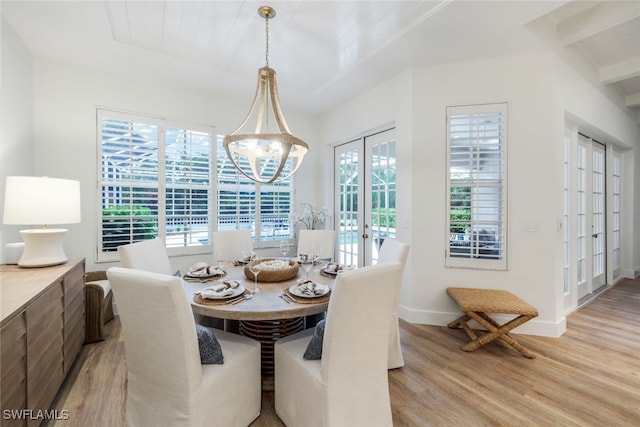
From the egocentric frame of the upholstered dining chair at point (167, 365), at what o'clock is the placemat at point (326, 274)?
The placemat is roughly at 1 o'clock from the upholstered dining chair.

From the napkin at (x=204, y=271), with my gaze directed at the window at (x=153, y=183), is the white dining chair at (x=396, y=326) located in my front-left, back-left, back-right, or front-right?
back-right

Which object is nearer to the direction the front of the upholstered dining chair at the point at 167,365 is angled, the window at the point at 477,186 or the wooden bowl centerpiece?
the wooden bowl centerpiece

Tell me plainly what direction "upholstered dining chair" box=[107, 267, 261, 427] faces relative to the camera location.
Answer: facing away from the viewer and to the right of the viewer

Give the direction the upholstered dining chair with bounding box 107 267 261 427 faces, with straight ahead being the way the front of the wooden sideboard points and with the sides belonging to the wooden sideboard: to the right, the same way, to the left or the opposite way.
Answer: to the left

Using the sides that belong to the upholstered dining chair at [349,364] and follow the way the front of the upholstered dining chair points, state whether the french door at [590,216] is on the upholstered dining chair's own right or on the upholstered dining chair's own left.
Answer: on the upholstered dining chair's own right

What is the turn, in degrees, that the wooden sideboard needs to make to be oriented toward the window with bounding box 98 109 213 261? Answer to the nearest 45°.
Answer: approximately 90° to its left

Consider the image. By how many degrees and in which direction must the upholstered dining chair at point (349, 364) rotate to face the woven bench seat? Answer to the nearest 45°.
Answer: approximately 90° to its right

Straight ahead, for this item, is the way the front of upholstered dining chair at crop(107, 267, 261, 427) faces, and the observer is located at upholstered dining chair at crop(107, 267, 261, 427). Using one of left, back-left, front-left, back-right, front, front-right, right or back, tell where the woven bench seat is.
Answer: front-right

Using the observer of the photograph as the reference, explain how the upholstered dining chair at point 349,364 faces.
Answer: facing away from the viewer and to the left of the viewer

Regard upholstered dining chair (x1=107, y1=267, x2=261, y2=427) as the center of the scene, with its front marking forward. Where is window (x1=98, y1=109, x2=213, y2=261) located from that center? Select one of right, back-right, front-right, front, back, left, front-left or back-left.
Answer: front-left
